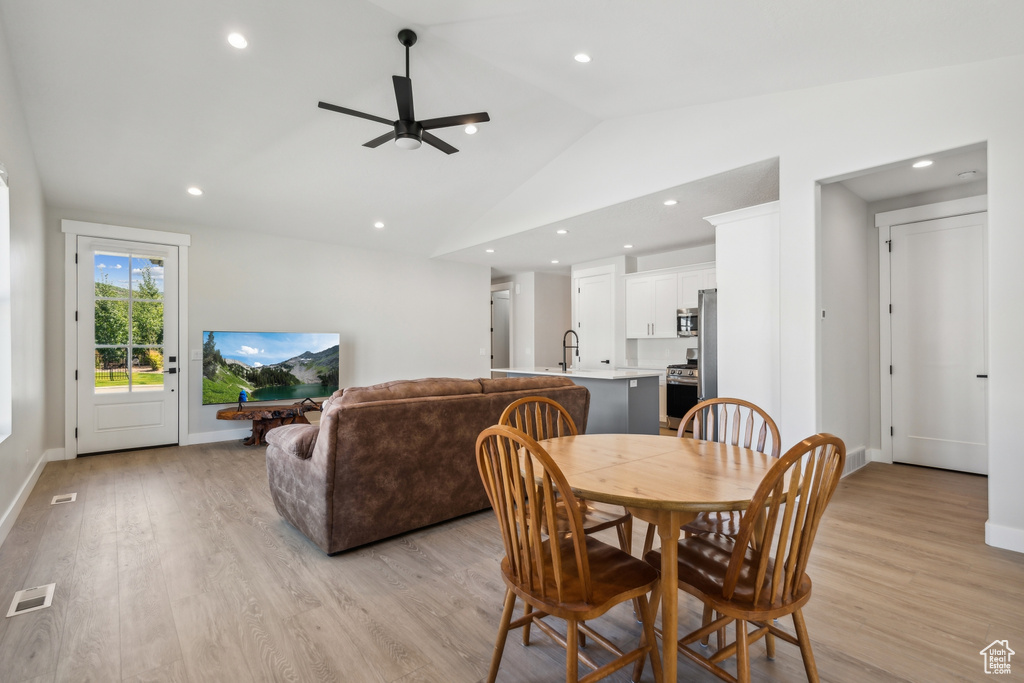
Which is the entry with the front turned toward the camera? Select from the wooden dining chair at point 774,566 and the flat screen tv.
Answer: the flat screen tv

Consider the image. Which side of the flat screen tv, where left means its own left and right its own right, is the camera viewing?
front

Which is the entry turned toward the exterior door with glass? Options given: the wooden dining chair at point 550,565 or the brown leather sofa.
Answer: the brown leather sofa

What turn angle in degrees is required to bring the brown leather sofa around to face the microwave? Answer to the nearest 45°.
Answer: approximately 90° to its right

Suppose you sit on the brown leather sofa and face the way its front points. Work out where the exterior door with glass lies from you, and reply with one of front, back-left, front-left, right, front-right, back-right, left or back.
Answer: front

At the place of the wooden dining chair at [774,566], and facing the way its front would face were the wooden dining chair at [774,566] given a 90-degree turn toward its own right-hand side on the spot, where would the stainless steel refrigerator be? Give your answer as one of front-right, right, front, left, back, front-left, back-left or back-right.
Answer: front-left

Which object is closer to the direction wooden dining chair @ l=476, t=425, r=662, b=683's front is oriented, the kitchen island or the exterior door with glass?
the kitchen island

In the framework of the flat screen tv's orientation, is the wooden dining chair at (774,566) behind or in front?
in front

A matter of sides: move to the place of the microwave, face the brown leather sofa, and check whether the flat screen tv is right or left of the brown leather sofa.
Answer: right

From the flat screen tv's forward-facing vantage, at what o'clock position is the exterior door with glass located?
The exterior door with glass is roughly at 3 o'clock from the flat screen tv.

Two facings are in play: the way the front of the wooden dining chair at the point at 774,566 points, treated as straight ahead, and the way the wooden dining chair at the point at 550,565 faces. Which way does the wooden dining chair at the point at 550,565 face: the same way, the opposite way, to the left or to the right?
to the right

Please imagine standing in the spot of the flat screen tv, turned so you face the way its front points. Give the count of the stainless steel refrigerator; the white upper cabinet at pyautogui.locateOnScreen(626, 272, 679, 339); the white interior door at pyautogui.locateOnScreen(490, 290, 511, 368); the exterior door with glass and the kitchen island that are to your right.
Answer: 1

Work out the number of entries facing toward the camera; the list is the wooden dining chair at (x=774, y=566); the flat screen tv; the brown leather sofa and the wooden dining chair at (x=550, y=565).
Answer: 1

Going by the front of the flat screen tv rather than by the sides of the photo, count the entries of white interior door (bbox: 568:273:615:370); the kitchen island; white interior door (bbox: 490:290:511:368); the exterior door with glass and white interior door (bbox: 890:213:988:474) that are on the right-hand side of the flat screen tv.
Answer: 1

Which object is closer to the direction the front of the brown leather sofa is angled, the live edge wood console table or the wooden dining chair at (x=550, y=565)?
the live edge wood console table

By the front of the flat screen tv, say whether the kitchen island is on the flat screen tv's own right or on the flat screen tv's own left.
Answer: on the flat screen tv's own left

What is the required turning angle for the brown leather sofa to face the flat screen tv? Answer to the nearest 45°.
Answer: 0° — it already faces it

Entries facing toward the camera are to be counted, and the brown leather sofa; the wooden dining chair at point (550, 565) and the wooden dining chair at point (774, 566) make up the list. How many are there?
0

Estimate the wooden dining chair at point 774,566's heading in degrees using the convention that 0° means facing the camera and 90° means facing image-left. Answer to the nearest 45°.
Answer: approximately 135°

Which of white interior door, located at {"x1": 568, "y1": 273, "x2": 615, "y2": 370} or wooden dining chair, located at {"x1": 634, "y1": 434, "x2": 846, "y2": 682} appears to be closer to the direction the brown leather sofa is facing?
the white interior door

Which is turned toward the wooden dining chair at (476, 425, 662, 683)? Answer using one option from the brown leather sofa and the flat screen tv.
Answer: the flat screen tv

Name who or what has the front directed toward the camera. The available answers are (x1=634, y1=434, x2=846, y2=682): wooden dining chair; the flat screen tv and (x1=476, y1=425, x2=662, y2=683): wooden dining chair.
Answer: the flat screen tv
